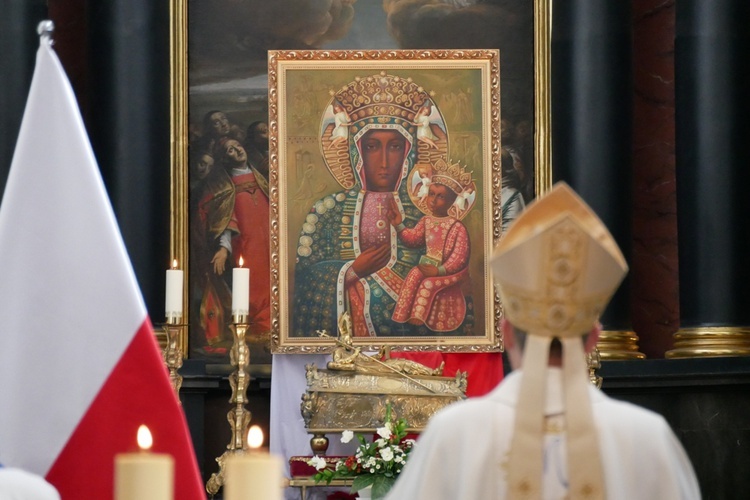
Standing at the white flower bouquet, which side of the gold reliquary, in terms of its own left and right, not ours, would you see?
front

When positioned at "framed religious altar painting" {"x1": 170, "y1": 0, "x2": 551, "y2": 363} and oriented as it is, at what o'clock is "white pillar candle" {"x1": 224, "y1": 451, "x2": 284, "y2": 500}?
The white pillar candle is roughly at 12 o'clock from the framed religious altar painting.

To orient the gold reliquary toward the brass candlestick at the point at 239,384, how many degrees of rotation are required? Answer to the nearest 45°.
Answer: approximately 45° to its right

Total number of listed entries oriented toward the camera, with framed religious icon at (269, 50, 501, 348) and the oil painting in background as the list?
2

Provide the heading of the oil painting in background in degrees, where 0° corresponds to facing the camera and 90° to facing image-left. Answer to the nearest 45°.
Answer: approximately 0°

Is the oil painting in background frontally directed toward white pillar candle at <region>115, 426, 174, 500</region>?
yes

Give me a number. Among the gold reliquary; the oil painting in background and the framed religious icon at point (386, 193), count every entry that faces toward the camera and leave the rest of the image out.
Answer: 3

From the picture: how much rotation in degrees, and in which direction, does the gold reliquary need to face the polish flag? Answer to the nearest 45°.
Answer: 0° — it already faces it

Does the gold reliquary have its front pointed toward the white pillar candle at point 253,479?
yes

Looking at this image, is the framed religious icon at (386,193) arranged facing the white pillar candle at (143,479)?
yes

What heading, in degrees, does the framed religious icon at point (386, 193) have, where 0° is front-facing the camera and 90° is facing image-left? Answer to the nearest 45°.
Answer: approximately 0°

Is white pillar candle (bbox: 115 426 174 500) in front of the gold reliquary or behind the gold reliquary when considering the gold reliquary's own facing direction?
in front
